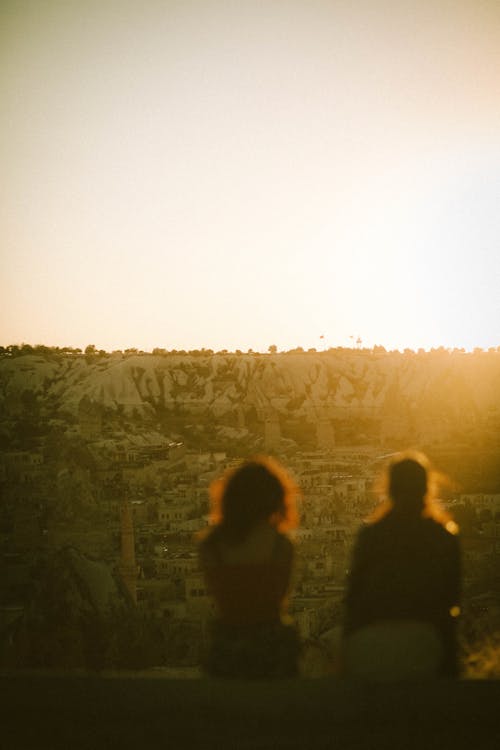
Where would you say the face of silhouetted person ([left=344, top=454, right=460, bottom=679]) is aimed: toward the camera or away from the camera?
away from the camera

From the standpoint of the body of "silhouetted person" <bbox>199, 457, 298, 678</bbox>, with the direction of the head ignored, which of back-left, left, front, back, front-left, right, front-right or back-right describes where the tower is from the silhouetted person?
front

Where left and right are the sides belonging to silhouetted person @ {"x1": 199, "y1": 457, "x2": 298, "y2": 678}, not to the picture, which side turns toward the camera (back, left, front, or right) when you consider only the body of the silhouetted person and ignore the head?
back

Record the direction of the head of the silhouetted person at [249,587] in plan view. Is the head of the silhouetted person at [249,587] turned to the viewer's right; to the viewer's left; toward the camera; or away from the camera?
away from the camera
